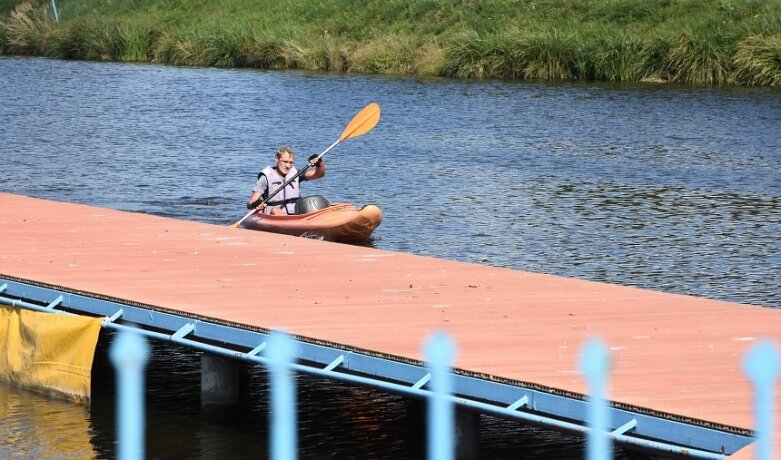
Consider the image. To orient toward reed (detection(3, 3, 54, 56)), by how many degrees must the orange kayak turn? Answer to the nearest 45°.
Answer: approximately 135° to its left

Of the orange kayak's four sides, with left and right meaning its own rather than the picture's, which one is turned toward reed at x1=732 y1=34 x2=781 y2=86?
left

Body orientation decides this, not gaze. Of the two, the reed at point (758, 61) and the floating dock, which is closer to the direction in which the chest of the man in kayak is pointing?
the floating dock

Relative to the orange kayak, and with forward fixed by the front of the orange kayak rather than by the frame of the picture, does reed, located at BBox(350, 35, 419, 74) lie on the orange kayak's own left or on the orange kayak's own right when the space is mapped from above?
on the orange kayak's own left

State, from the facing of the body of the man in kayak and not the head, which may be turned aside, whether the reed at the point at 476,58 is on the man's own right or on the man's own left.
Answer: on the man's own left

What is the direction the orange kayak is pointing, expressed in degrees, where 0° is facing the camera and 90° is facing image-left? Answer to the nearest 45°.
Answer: approximately 315°

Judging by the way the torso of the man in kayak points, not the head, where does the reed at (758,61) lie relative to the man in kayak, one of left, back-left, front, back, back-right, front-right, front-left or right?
left

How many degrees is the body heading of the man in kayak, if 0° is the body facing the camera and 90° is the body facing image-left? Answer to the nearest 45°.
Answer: approximately 315°

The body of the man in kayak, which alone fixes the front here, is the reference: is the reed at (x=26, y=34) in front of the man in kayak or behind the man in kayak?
behind
